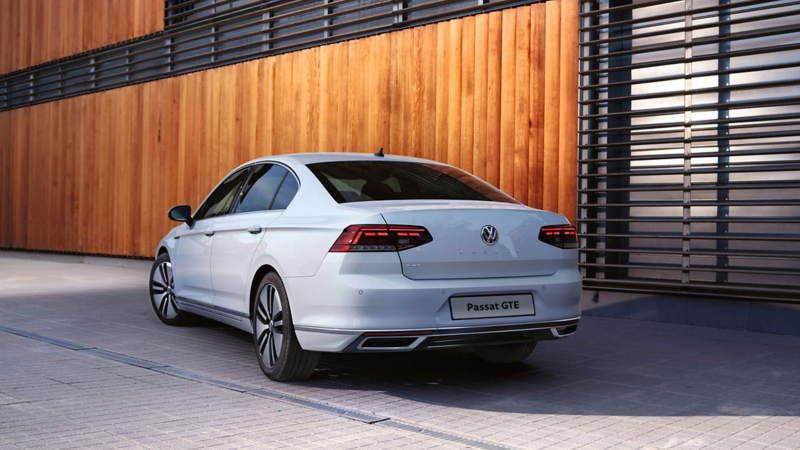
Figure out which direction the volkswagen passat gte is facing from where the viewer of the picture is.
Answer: facing away from the viewer and to the left of the viewer
